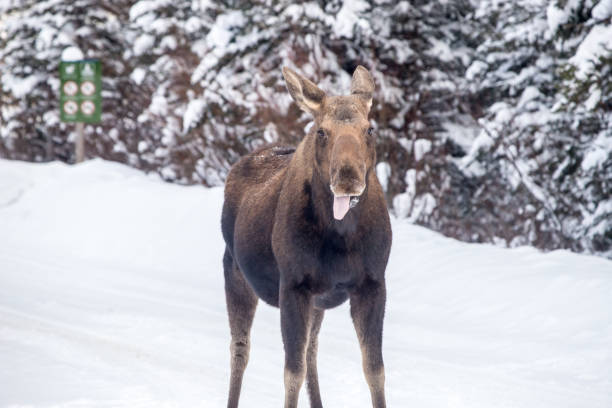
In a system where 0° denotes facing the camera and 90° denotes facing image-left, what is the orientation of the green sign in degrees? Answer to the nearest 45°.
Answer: approximately 0°

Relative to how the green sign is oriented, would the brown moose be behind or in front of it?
in front
